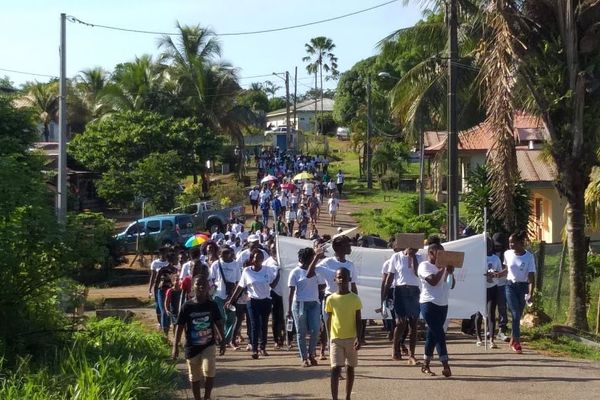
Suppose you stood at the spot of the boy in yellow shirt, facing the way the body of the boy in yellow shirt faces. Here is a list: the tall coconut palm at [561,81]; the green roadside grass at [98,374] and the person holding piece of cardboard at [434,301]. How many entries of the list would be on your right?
1

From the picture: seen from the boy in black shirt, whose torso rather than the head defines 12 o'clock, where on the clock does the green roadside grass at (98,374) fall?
The green roadside grass is roughly at 3 o'clock from the boy in black shirt.

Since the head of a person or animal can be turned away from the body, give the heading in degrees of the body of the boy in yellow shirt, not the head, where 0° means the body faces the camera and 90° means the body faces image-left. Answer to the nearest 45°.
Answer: approximately 0°

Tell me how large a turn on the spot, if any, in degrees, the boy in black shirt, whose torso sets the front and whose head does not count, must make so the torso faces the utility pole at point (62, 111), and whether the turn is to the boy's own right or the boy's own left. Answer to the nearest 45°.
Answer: approximately 180°

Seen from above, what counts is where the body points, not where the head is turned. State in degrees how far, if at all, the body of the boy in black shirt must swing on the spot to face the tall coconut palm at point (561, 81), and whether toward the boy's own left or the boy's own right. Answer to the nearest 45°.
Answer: approximately 135° to the boy's own left

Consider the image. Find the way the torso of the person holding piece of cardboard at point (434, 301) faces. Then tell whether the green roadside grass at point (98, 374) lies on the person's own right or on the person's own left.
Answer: on the person's own right

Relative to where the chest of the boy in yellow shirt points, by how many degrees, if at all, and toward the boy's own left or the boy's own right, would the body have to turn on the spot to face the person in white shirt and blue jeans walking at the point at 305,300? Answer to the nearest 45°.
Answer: approximately 180°

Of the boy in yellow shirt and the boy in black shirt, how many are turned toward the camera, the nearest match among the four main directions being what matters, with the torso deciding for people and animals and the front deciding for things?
2

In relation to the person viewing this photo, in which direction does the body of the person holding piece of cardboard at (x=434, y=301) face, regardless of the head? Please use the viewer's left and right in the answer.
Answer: facing the viewer and to the right of the viewer

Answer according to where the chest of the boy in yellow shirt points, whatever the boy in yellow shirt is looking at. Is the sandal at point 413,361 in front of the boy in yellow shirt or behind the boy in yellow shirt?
behind

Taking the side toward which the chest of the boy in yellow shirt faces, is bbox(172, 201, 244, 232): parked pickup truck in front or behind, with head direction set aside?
behind

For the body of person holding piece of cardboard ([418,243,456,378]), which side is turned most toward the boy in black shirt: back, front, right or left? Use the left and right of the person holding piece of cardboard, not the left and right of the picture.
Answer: right
